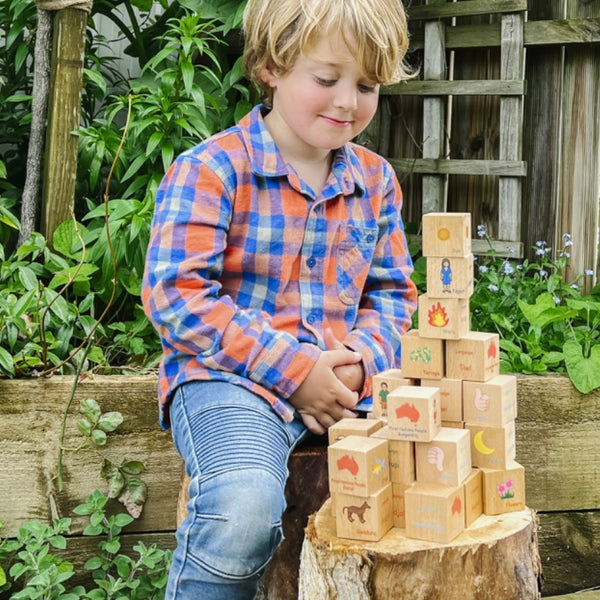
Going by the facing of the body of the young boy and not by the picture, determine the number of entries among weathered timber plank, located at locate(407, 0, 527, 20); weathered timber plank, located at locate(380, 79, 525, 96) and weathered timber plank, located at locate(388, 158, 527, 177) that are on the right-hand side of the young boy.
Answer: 0

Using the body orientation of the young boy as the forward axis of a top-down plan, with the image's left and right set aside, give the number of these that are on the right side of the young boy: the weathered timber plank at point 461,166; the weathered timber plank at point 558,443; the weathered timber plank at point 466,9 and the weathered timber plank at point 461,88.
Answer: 0

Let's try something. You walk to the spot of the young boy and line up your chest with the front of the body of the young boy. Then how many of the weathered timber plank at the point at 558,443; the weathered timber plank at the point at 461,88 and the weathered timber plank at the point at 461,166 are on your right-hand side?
0

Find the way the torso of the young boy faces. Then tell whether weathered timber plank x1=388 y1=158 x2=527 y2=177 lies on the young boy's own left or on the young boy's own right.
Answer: on the young boy's own left

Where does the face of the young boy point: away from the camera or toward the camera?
toward the camera

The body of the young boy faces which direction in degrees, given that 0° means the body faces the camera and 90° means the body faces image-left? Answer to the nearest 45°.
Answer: approximately 315°

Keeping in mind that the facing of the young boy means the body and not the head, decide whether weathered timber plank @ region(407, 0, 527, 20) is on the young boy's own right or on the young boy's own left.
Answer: on the young boy's own left
